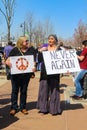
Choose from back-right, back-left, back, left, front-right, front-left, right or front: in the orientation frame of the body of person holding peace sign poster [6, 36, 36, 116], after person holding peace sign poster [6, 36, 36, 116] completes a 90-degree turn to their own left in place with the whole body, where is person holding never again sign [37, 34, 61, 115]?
front

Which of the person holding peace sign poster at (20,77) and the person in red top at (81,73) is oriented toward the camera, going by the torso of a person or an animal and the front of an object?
the person holding peace sign poster at (20,77)

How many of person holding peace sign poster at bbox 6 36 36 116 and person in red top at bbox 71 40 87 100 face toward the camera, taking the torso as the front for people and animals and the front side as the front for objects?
1

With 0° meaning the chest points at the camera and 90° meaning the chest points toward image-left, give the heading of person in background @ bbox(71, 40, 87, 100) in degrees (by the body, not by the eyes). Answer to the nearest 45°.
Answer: approximately 90°

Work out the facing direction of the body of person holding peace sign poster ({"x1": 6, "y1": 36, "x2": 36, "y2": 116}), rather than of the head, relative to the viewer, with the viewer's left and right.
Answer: facing the viewer

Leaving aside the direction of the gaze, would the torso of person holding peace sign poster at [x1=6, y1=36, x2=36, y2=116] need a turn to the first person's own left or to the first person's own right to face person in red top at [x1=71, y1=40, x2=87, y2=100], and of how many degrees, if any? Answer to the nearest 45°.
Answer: approximately 135° to the first person's own left
